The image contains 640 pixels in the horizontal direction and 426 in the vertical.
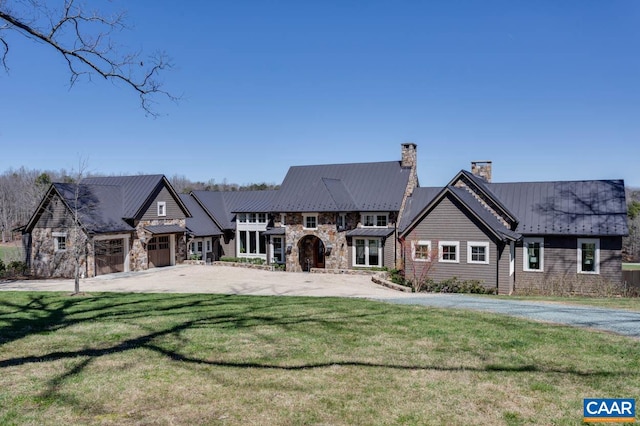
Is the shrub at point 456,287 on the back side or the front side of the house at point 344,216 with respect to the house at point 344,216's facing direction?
on the front side

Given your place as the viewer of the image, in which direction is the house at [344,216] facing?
facing the viewer

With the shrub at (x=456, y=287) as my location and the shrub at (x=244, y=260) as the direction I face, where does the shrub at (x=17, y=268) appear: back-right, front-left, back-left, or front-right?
front-left

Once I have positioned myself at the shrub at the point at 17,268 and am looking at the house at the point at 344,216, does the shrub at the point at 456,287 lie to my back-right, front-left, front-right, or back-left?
front-right

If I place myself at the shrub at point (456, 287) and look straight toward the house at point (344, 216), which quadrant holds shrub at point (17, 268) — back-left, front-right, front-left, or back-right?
front-left

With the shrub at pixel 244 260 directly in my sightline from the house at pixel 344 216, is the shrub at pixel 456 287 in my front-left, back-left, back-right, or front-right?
back-left

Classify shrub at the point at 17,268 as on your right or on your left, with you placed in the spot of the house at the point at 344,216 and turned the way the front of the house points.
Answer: on your right
